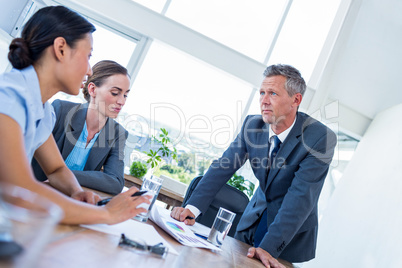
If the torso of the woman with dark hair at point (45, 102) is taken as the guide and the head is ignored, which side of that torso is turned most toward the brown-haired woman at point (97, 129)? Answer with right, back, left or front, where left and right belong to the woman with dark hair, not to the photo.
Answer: left

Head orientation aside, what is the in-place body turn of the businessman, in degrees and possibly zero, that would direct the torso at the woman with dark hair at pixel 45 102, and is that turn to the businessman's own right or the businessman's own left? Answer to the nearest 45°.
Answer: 0° — they already face them

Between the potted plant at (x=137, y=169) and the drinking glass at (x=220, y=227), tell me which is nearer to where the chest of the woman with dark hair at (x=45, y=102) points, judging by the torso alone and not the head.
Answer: the drinking glass

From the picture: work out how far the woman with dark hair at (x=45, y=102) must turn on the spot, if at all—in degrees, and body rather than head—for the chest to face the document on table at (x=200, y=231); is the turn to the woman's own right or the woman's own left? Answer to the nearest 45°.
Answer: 0° — they already face it

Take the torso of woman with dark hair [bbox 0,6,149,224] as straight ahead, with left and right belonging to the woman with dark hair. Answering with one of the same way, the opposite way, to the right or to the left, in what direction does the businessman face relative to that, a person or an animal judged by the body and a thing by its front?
the opposite way

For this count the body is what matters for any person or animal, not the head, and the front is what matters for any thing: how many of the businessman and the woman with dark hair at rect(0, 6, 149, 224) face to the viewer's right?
1

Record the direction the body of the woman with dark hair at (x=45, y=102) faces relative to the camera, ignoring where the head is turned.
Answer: to the viewer's right

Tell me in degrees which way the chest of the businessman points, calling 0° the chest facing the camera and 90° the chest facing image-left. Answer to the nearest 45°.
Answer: approximately 45°
